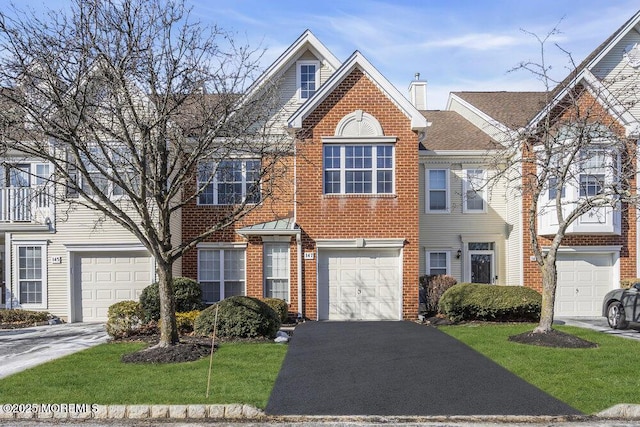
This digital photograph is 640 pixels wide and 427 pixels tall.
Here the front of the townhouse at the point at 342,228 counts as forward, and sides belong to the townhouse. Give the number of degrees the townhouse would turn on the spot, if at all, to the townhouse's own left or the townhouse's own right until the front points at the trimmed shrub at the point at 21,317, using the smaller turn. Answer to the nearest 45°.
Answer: approximately 90° to the townhouse's own right

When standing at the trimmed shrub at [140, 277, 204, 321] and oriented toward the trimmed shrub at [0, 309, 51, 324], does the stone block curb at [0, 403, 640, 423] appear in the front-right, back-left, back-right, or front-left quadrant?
back-left

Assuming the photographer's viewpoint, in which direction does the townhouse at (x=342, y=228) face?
facing the viewer

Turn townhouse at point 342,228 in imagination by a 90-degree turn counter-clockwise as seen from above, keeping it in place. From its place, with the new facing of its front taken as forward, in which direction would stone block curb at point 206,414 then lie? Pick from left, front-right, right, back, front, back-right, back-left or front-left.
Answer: right

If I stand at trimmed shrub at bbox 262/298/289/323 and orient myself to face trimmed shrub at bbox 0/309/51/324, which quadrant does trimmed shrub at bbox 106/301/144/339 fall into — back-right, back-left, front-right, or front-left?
front-left

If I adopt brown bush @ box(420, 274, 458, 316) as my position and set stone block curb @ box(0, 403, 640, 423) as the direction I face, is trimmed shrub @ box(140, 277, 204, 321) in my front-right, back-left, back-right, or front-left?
front-right

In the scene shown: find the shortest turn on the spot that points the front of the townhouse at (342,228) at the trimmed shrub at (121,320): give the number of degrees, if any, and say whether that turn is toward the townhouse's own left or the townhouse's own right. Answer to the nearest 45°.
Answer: approximately 45° to the townhouse's own right
